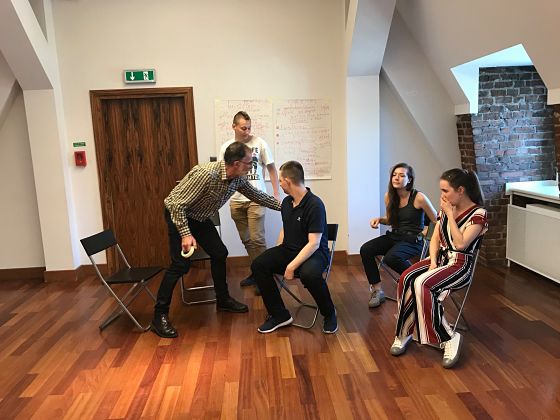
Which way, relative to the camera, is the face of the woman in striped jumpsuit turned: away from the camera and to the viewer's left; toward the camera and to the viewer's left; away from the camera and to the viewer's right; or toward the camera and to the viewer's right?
toward the camera and to the viewer's left

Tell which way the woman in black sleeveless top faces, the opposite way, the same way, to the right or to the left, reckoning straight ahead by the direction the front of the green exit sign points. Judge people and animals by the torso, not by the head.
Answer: to the right

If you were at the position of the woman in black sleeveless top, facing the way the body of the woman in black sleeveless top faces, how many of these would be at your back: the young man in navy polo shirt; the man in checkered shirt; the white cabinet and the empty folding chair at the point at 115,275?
1

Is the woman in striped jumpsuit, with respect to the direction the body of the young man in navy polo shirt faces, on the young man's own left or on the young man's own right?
on the young man's own left

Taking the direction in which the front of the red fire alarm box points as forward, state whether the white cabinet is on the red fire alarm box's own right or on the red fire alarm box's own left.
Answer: on the red fire alarm box's own left

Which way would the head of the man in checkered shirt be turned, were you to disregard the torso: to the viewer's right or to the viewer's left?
to the viewer's right

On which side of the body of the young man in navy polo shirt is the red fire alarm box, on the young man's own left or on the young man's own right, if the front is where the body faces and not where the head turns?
on the young man's own right

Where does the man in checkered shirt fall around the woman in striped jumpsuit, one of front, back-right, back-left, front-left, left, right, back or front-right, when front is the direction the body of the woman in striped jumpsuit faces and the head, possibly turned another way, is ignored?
front-right

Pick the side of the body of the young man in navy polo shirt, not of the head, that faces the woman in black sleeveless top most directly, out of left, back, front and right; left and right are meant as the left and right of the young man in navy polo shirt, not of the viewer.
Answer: back

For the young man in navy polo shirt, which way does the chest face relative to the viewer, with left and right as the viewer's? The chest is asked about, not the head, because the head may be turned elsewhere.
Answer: facing the viewer and to the left of the viewer

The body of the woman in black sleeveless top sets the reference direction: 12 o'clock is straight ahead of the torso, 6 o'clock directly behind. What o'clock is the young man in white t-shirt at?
The young man in white t-shirt is roughly at 2 o'clock from the woman in black sleeveless top.

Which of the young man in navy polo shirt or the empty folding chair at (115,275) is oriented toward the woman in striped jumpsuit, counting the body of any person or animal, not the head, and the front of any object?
the empty folding chair

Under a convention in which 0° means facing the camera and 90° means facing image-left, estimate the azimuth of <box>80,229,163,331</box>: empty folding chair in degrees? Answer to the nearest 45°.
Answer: approximately 315°
